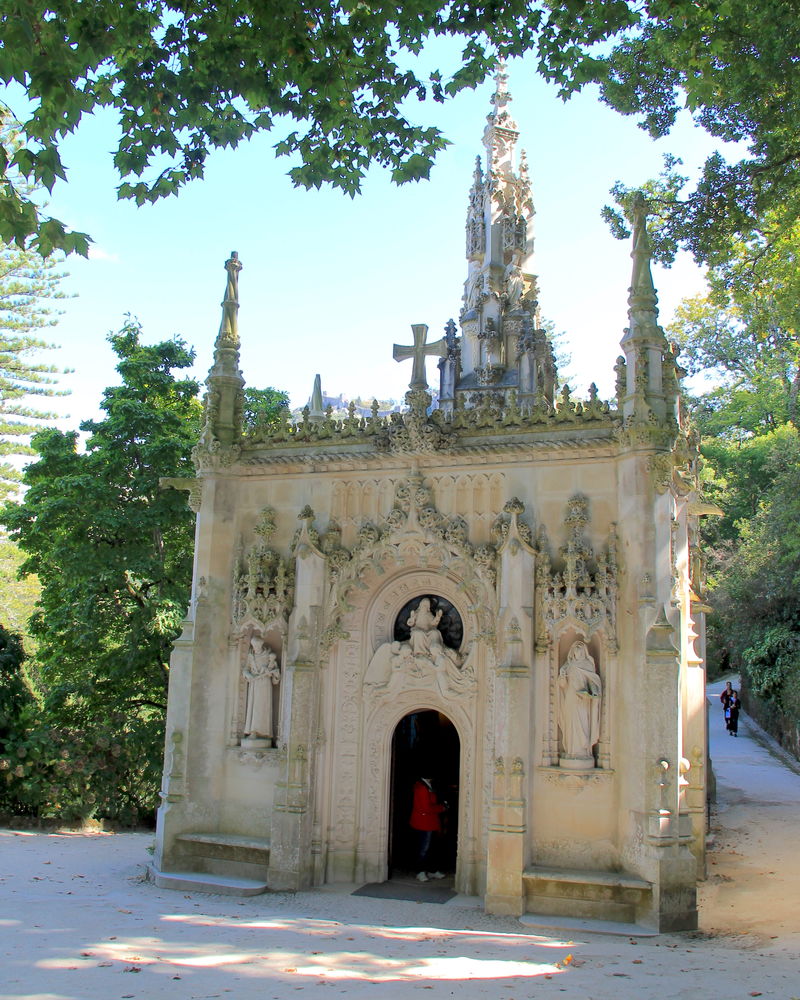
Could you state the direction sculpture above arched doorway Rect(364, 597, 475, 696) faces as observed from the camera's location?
facing the viewer
